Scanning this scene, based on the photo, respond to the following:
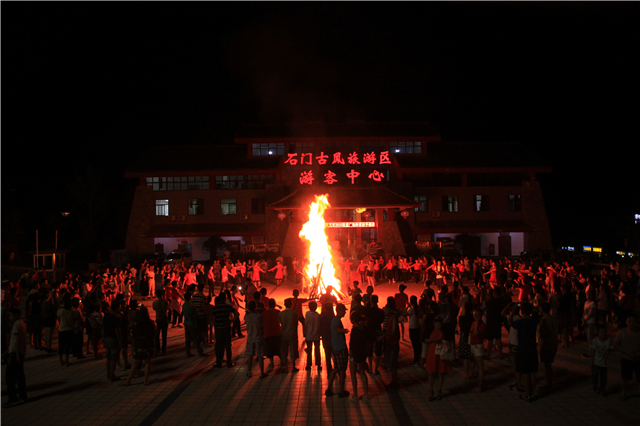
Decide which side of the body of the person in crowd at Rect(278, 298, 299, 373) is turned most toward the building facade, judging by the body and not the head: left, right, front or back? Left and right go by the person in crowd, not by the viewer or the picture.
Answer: front

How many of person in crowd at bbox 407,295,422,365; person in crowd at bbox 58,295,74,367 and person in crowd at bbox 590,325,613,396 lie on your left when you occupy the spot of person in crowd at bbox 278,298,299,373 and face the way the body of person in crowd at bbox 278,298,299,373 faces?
1

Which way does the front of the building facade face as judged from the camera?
facing the viewer

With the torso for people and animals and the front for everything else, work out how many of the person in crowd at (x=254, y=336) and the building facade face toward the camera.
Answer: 1

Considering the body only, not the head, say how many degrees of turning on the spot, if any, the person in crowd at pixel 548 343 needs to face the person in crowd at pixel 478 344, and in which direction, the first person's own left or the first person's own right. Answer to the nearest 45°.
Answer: approximately 45° to the first person's own left

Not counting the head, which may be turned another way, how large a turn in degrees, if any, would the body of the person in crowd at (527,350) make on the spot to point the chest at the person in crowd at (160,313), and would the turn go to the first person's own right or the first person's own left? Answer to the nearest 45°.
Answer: approximately 90° to the first person's own left

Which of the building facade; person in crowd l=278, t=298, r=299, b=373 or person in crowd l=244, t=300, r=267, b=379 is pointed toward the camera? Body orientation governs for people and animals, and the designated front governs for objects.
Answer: the building facade

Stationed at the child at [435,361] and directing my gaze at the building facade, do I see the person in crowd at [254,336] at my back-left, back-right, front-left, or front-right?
front-left

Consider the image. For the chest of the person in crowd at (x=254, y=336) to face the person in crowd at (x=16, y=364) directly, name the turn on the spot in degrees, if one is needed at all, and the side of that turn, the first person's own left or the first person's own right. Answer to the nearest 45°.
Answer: approximately 90° to the first person's own left

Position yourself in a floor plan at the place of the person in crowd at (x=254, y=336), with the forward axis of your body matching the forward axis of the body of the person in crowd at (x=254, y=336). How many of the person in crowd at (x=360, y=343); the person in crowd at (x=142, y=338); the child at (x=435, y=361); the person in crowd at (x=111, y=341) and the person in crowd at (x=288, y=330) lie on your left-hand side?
2

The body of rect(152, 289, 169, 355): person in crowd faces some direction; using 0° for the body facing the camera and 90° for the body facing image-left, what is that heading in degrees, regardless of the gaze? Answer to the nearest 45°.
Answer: approximately 180°

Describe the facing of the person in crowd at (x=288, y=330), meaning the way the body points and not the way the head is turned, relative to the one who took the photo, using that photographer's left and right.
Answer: facing away from the viewer

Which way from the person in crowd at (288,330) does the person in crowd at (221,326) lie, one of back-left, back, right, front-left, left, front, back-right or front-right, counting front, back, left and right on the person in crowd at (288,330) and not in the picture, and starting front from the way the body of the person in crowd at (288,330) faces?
left

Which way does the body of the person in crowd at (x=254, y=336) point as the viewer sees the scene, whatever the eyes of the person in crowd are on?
away from the camera

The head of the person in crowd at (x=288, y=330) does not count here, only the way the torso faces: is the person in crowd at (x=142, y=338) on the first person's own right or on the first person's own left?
on the first person's own left

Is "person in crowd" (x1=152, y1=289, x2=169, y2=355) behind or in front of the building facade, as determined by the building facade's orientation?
in front

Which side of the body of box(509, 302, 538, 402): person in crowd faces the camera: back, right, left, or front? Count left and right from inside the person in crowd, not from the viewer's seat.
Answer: back

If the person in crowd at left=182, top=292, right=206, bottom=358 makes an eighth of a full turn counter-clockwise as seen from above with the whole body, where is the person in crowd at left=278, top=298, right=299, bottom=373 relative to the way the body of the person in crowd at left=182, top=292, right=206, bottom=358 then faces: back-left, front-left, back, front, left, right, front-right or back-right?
back-right
